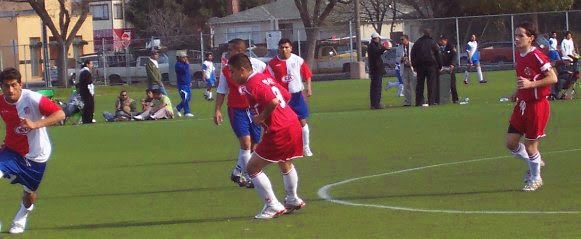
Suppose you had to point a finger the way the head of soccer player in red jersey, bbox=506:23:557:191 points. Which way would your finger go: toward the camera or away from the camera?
toward the camera

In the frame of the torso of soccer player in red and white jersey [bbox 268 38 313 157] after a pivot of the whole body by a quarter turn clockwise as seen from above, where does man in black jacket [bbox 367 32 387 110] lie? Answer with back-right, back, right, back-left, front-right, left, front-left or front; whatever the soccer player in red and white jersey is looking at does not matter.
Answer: right

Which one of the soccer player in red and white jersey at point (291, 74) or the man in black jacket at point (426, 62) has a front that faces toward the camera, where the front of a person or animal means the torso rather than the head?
the soccer player in red and white jersey

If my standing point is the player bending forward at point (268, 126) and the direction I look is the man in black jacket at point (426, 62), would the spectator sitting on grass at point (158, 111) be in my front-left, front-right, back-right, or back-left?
front-left

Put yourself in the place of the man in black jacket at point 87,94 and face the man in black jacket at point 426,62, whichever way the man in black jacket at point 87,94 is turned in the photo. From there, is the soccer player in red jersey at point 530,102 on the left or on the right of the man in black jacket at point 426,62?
right

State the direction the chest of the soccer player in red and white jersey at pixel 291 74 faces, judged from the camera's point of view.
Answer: toward the camera

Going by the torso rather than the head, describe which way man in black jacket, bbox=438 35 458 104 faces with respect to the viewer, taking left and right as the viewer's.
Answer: facing the viewer and to the left of the viewer

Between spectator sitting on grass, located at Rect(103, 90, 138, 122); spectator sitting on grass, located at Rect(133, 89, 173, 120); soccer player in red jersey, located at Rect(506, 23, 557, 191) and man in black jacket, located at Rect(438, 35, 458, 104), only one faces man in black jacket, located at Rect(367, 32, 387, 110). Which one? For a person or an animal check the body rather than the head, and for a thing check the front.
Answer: man in black jacket, located at Rect(438, 35, 458, 104)

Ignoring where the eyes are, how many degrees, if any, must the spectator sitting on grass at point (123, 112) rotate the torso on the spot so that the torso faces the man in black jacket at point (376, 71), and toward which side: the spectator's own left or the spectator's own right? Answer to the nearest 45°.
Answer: approximately 135° to the spectator's own left

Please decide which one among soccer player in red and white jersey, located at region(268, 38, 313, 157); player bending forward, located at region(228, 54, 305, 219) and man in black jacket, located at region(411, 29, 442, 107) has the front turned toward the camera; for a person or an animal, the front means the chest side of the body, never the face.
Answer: the soccer player in red and white jersey

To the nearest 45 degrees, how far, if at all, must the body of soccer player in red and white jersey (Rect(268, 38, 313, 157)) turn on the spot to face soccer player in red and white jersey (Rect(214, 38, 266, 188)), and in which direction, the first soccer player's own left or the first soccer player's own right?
0° — they already face them

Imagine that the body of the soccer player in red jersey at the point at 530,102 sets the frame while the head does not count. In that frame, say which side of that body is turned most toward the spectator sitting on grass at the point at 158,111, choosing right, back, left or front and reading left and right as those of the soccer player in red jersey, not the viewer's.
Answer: right

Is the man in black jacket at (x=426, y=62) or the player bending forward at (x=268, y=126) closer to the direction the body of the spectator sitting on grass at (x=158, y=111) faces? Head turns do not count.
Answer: the player bending forward
